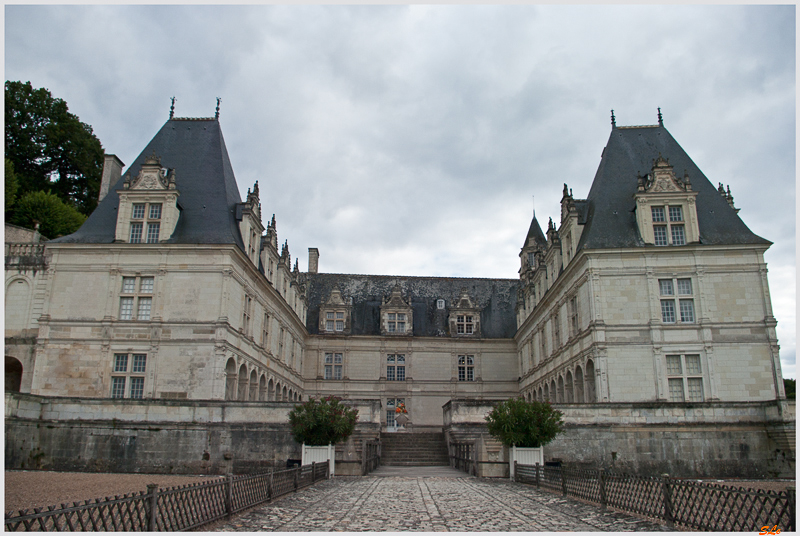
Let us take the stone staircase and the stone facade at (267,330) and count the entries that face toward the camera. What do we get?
1

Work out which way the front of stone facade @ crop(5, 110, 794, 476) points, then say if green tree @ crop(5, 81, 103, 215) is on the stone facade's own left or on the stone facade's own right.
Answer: on the stone facade's own right

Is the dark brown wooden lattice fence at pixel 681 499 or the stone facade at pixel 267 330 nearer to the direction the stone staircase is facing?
the dark brown wooden lattice fence

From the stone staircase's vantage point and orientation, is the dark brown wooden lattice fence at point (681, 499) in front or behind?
in front

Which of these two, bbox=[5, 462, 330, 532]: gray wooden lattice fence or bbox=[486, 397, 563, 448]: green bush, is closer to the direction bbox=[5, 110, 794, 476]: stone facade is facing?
the gray wooden lattice fence

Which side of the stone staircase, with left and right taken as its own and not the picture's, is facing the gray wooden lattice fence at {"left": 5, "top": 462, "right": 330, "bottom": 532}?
front

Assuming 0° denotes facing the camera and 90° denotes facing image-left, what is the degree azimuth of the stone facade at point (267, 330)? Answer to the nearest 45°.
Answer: approximately 270°
